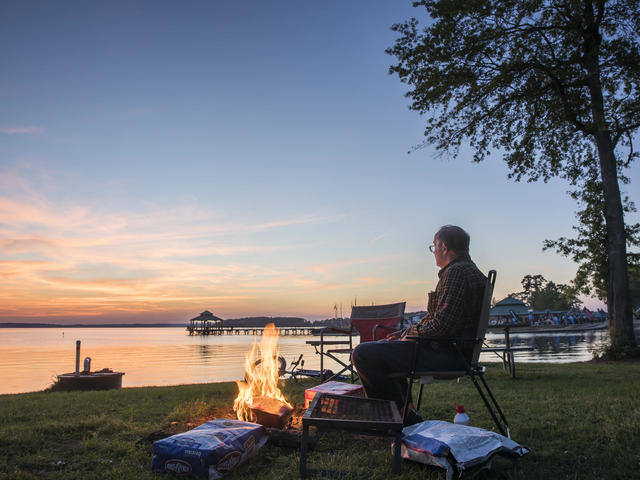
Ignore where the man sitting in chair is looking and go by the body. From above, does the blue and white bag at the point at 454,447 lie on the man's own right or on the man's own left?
on the man's own left

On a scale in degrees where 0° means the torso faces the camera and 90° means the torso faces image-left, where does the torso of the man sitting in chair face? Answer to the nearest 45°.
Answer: approximately 90°

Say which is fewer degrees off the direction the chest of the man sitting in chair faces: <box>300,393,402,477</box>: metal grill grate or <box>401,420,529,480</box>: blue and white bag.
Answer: the metal grill grate

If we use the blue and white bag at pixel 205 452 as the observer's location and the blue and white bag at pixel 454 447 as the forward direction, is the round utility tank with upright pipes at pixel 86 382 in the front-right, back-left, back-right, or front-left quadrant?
back-left

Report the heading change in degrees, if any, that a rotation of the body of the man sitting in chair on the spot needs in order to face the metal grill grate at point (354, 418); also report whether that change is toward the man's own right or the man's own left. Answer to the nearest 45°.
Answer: approximately 45° to the man's own left

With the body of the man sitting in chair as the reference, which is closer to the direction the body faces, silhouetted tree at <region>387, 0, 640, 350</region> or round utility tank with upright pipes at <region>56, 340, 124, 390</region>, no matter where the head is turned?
the round utility tank with upright pipes

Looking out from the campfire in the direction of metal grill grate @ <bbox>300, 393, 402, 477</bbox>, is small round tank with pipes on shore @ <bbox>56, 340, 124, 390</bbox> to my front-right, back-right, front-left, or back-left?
back-right

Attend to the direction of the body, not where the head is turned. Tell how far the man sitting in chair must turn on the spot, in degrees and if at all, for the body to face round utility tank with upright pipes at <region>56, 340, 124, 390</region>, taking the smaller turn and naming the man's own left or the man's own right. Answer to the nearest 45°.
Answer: approximately 45° to the man's own right
